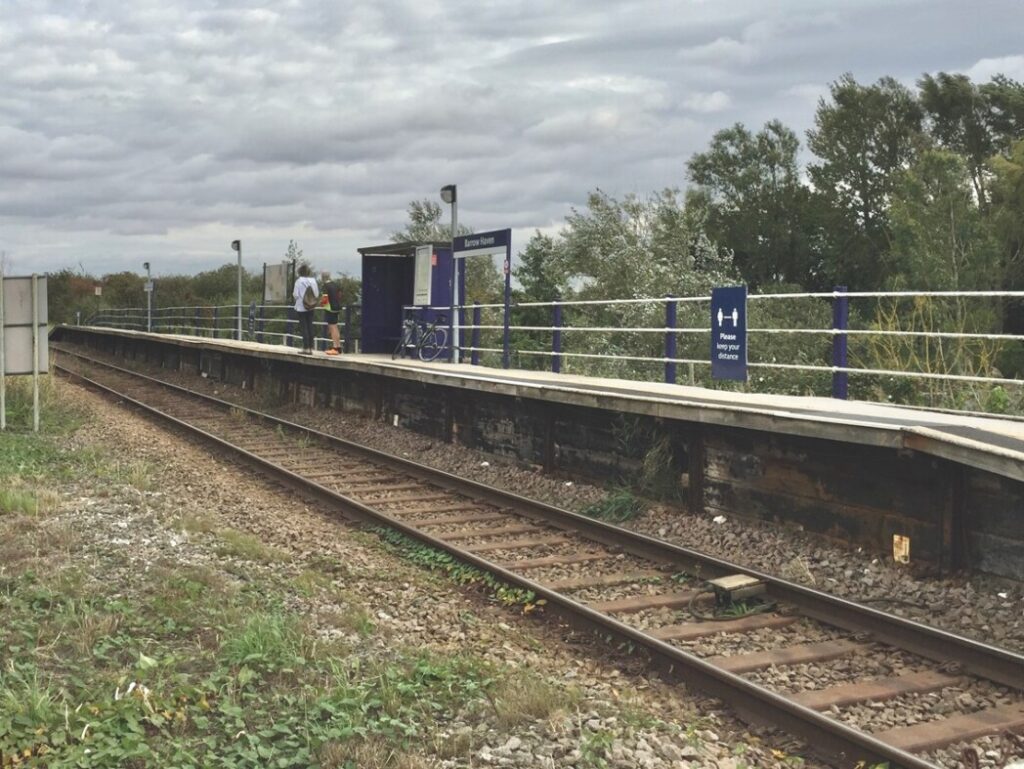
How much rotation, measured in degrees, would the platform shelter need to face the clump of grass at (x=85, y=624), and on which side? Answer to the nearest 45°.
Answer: approximately 45° to its left

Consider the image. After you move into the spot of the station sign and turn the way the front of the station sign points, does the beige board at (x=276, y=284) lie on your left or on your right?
on your right

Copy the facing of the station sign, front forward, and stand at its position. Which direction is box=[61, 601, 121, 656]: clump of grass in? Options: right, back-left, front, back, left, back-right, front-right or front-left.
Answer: front-left

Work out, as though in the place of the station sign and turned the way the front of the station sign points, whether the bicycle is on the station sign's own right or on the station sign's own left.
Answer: on the station sign's own right

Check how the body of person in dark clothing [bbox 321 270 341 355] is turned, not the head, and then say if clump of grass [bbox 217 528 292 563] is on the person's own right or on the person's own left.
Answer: on the person's own left

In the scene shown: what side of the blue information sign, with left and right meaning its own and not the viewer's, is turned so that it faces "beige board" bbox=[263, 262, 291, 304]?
right

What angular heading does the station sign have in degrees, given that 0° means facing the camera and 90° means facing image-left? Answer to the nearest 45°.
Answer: approximately 45°

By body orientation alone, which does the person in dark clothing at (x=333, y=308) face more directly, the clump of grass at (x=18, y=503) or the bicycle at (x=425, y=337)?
the clump of grass

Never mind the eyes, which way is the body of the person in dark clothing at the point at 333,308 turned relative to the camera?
to the viewer's left

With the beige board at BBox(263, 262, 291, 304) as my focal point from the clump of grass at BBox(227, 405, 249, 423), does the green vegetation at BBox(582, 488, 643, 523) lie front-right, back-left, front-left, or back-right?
back-right
